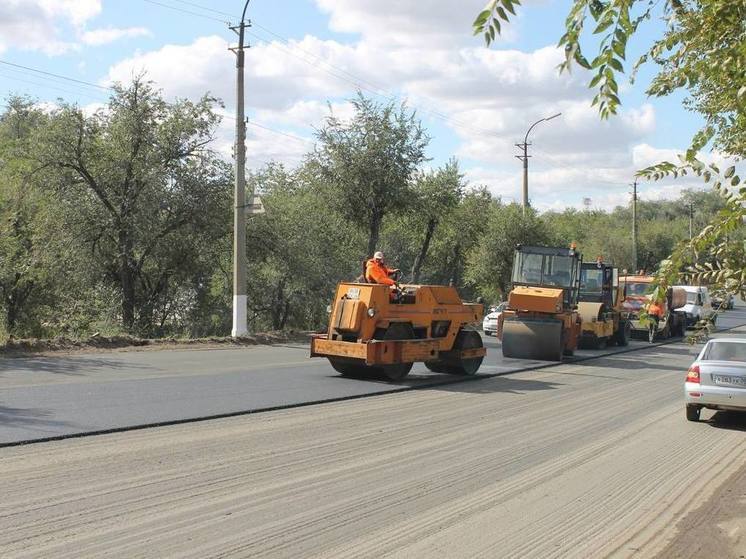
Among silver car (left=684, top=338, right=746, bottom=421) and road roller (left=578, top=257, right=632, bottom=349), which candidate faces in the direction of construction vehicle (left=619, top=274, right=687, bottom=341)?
the silver car

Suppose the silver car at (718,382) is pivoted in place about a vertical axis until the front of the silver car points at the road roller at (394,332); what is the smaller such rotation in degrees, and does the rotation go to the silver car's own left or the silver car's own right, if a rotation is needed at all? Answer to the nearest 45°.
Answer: approximately 90° to the silver car's own left

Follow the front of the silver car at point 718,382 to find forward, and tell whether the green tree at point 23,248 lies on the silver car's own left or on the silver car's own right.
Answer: on the silver car's own left

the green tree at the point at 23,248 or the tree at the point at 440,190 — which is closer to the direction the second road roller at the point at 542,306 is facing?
the green tree

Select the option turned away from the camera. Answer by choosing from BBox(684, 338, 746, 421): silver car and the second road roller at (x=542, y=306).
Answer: the silver car

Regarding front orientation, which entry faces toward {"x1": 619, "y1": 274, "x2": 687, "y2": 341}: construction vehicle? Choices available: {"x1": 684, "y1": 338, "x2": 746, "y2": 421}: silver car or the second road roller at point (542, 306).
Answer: the silver car

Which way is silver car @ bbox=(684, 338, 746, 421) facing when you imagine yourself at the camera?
facing away from the viewer

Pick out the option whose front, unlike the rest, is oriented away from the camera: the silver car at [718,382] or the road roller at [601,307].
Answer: the silver car

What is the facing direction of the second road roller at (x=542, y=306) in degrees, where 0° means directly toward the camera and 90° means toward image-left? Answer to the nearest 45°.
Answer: approximately 45°

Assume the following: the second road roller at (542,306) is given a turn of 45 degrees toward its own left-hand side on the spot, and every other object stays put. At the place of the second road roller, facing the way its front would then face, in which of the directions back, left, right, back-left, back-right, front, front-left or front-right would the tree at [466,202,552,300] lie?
back

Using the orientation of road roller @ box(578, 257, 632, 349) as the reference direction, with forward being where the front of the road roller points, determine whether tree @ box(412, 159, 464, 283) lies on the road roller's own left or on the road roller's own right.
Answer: on the road roller's own right

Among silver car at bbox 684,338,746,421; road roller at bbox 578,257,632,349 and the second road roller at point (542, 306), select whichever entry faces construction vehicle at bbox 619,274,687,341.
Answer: the silver car

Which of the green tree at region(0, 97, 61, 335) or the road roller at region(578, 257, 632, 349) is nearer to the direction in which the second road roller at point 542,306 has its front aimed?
the green tree

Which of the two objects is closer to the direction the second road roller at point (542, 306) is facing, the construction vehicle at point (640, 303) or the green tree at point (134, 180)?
the green tree
